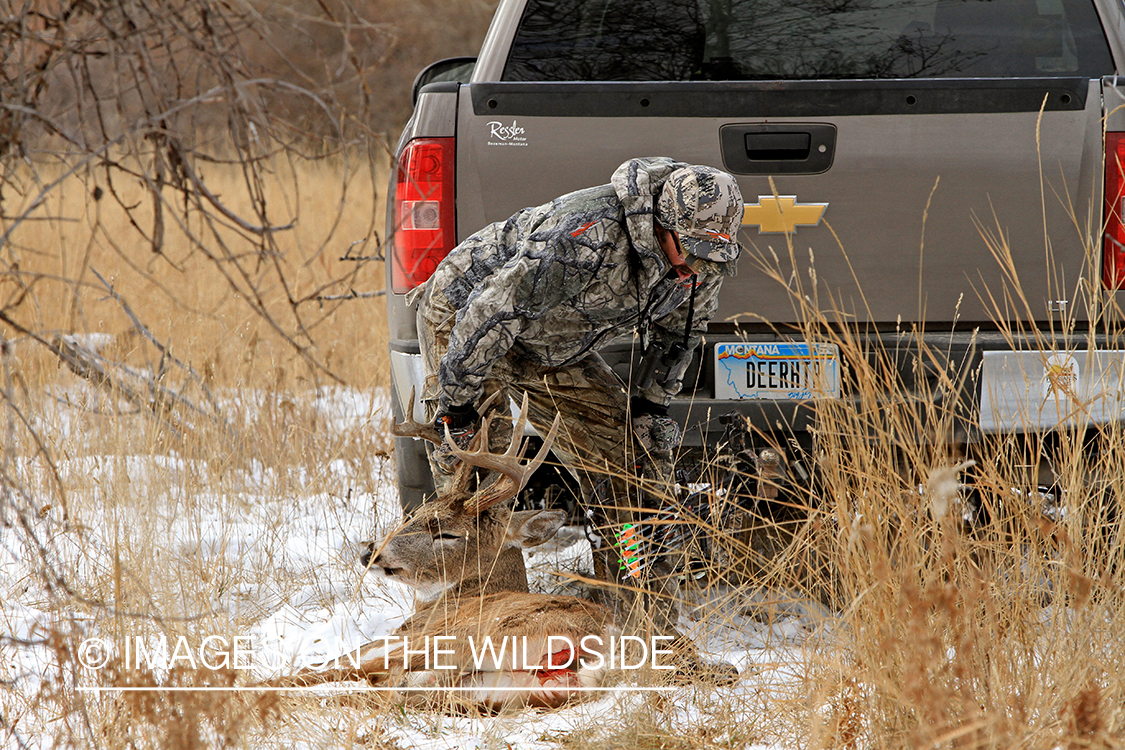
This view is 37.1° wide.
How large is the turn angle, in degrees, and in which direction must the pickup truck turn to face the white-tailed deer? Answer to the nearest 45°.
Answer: approximately 135° to its left

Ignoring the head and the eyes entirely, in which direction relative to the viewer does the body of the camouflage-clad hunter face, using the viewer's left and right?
facing the viewer and to the right of the viewer

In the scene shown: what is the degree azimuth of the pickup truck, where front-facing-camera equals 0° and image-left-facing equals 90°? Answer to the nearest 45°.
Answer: approximately 180°
